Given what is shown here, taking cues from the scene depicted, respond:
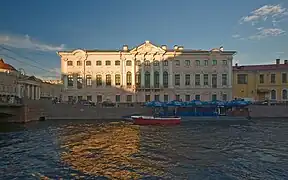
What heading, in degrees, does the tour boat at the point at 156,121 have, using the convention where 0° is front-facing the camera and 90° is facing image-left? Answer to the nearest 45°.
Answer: approximately 90°
